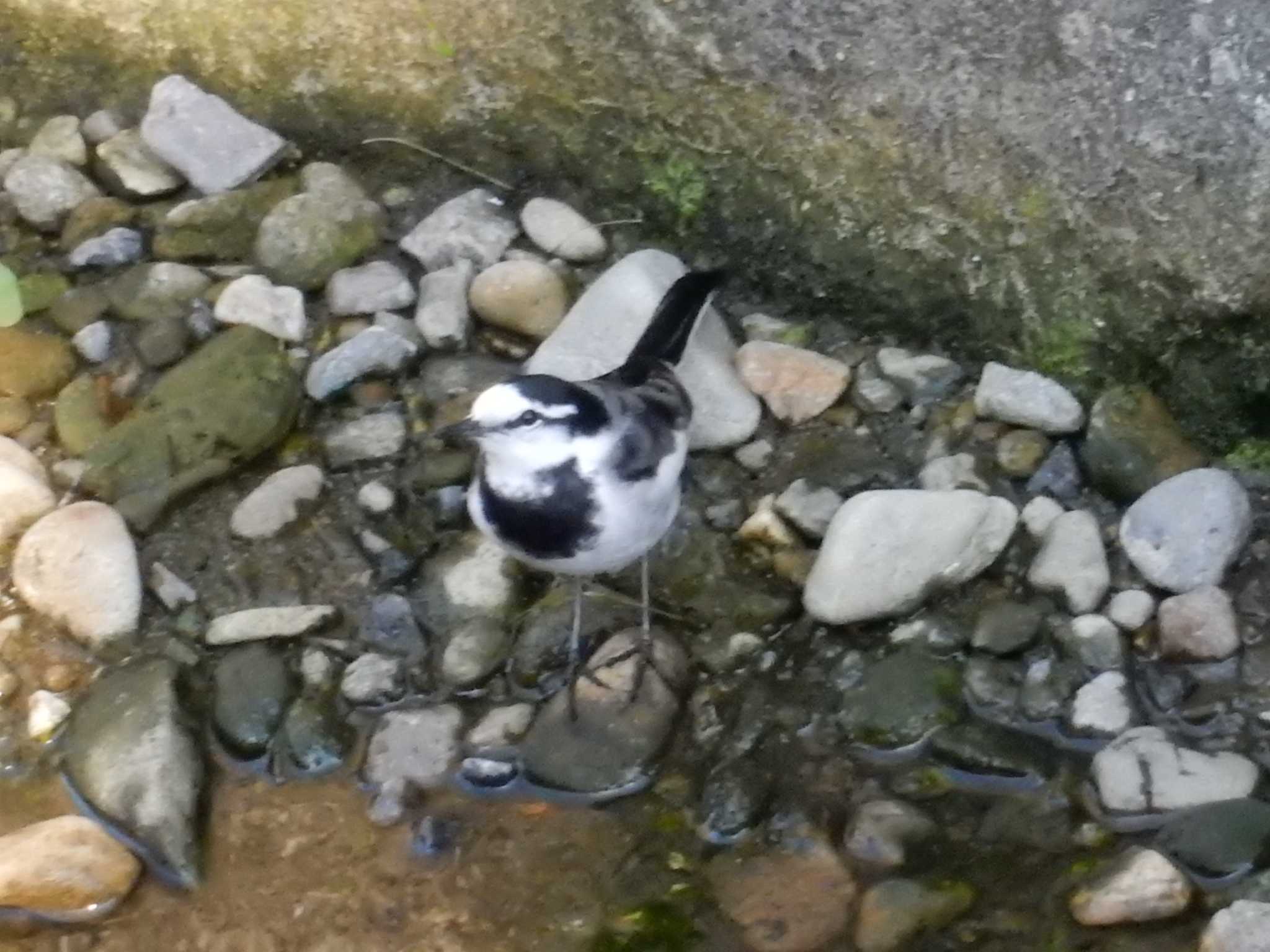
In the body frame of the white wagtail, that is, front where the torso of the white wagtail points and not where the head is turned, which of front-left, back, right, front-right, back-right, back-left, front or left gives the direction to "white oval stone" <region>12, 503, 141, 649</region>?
front-right

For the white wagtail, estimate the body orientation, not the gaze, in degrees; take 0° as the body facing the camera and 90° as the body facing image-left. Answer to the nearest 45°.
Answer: approximately 45°

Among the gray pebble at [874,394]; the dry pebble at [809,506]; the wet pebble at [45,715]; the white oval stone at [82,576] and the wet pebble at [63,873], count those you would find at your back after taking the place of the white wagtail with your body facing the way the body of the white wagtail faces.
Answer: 2

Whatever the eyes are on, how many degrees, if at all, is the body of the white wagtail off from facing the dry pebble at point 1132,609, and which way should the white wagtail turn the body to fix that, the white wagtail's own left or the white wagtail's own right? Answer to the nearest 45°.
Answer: approximately 135° to the white wagtail's own left

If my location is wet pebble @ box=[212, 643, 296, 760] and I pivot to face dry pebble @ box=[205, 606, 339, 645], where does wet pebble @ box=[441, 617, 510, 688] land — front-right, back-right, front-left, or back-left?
front-right

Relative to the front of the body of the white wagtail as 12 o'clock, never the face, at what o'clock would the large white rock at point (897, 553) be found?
The large white rock is roughly at 7 o'clock from the white wagtail.

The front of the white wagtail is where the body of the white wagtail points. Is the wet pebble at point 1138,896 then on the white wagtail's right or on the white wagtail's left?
on the white wagtail's left

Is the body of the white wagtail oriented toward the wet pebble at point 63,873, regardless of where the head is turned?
yes

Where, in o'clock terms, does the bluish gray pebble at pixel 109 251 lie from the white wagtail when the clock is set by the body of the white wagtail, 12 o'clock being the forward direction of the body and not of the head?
The bluish gray pebble is roughly at 3 o'clock from the white wagtail.

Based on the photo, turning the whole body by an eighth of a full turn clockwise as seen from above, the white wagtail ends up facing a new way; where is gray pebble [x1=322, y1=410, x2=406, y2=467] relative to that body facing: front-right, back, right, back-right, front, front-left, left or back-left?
front-right

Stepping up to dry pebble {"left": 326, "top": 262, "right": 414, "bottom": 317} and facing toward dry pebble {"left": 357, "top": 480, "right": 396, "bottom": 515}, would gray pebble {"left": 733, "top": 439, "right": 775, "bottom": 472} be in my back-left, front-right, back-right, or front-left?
front-left

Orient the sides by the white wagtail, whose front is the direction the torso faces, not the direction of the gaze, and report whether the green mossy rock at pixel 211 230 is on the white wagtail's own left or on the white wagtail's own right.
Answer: on the white wagtail's own right

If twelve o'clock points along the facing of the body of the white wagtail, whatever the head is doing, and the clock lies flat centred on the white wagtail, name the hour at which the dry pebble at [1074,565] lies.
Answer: The dry pebble is roughly at 7 o'clock from the white wagtail.

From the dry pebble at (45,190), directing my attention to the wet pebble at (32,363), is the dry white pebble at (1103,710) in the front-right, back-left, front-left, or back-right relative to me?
front-left

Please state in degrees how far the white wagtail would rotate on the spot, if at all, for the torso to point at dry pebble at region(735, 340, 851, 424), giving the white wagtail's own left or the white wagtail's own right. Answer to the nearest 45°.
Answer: approximately 180°

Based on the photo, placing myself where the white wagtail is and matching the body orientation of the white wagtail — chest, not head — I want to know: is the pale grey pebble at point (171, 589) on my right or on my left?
on my right

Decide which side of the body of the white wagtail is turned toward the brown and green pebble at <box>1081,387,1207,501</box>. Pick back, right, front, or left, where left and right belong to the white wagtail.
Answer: back
